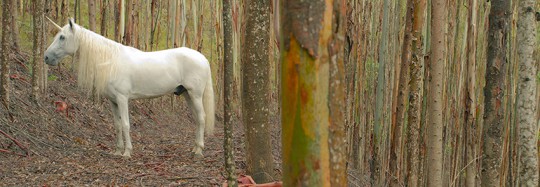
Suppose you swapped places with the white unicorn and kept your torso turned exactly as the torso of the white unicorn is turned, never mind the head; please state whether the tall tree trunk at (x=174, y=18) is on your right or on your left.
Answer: on your right

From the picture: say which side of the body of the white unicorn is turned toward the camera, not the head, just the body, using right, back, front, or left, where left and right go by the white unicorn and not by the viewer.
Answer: left

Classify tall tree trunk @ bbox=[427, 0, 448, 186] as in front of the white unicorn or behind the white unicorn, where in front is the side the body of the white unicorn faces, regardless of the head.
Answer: behind

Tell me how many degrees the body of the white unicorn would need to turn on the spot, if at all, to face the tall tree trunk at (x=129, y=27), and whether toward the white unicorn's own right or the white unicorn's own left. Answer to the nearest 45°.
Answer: approximately 90° to the white unicorn's own right

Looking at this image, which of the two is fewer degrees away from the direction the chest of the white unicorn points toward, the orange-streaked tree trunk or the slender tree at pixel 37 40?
the slender tree

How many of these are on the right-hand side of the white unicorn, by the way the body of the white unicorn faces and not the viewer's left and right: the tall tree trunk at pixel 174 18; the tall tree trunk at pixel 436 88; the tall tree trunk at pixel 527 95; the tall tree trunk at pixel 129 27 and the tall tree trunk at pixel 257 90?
2

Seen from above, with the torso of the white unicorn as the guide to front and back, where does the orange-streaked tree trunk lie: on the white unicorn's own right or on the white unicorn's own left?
on the white unicorn's own left
